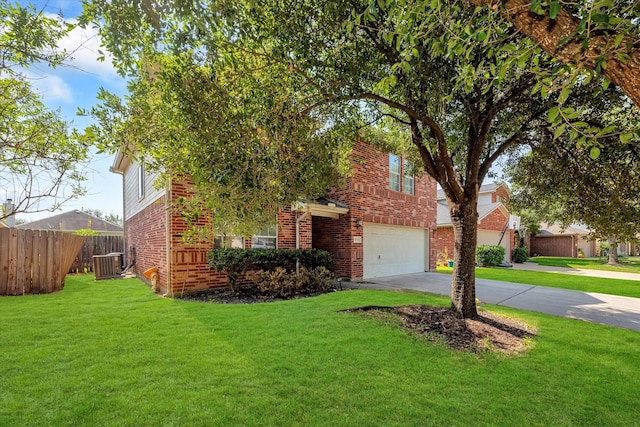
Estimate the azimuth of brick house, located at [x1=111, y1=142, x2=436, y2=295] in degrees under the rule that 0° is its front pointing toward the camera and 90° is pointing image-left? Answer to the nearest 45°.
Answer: approximately 315°

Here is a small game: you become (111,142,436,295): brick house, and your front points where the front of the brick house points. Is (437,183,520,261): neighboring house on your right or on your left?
on your left

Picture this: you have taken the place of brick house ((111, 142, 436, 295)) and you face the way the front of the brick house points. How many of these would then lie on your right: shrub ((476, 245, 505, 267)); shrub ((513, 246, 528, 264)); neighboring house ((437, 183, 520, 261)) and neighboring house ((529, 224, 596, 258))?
0

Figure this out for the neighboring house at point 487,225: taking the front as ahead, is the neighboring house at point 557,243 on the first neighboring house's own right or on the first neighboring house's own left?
on the first neighboring house's own left

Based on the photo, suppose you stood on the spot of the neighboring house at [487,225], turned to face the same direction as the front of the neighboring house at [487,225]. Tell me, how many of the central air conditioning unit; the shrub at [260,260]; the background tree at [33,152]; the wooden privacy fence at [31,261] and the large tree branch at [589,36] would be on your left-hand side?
0

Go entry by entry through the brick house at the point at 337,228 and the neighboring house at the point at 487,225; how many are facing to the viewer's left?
0

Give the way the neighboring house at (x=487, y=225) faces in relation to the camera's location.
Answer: facing the viewer and to the right of the viewer

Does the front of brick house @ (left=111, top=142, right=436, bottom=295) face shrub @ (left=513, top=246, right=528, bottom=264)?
no

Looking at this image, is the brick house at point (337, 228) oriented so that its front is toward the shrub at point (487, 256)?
no

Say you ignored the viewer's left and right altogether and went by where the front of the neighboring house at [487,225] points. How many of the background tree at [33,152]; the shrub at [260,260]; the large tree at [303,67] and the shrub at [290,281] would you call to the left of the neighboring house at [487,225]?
0

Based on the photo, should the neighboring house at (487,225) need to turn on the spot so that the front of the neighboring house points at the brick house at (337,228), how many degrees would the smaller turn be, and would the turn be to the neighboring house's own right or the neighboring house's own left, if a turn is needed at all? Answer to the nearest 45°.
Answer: approximately 45° to the neighboring house's own right

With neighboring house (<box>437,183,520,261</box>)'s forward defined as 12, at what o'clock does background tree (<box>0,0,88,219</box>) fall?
The background tree is roughly at 2 o'clock from the neighboring house.
